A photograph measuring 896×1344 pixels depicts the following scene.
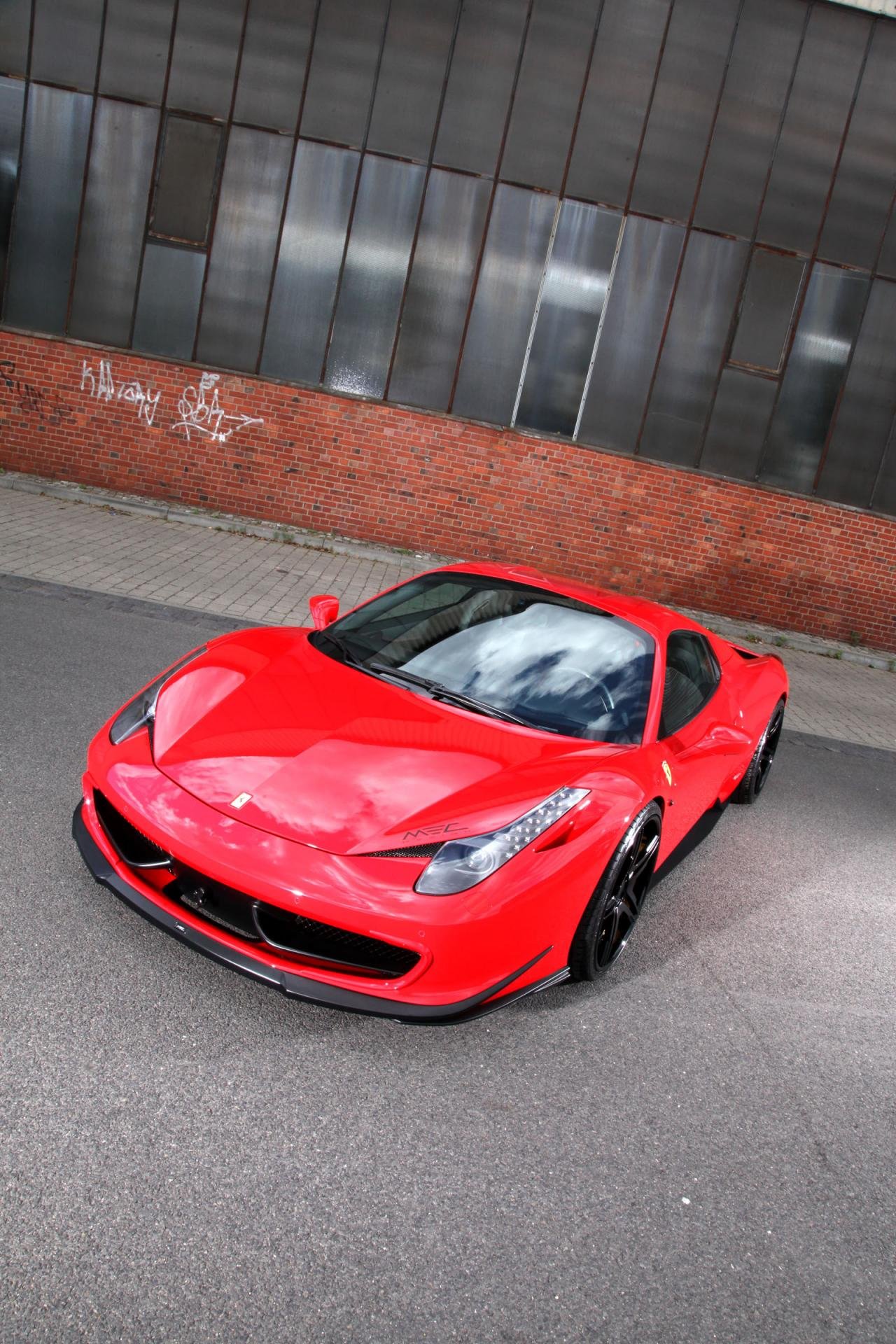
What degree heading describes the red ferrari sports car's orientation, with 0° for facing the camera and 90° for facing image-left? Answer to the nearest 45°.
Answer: approximately 45°
